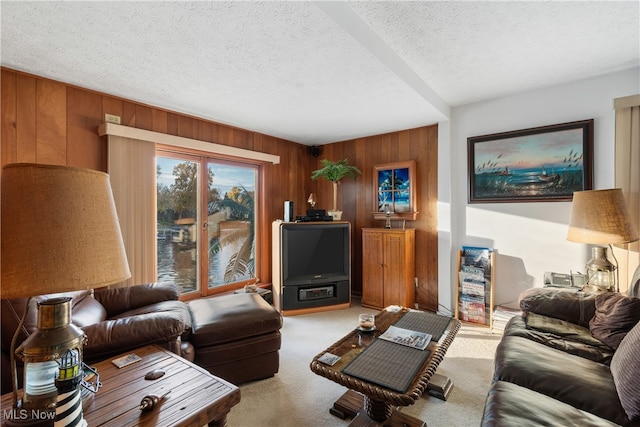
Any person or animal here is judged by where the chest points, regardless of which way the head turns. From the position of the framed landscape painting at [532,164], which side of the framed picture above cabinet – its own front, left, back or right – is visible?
left

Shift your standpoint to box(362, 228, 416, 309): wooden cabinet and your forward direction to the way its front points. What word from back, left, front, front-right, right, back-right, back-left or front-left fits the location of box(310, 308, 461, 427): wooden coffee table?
front-left

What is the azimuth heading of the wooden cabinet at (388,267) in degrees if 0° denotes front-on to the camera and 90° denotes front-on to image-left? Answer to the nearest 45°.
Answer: approximately 45°

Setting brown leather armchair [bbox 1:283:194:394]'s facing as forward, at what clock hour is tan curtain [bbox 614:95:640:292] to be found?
The tan curtain is roughly at 1 o'clock from the brown leather armchair.

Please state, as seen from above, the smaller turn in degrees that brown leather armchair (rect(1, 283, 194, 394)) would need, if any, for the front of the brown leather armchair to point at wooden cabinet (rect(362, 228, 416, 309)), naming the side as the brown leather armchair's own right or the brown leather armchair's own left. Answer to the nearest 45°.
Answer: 0° — it already faces it

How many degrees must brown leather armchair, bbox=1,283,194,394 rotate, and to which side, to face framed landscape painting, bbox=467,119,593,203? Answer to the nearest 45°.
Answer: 0° — it already faces it

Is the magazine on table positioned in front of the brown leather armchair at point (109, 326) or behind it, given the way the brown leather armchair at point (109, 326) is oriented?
in front

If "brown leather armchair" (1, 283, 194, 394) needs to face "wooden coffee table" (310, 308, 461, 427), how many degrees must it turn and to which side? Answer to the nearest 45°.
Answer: approximately 45° to its right

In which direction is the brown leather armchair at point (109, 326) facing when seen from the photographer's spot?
facing to the right of the viewer

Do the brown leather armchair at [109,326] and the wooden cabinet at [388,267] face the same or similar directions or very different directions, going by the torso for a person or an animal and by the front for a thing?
very different directions

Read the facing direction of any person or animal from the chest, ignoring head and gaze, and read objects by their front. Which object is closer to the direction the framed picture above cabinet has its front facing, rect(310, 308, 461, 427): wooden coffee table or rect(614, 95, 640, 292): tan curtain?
the wooden coffee table
